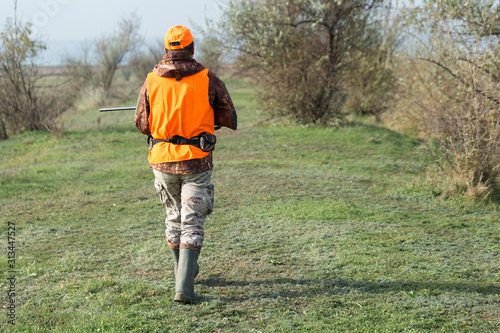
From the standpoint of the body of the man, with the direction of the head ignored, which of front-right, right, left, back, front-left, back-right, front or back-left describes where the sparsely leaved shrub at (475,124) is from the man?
front-right

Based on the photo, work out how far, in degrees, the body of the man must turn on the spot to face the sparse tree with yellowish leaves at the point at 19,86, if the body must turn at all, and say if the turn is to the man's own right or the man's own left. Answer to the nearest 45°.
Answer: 0° — they already face it

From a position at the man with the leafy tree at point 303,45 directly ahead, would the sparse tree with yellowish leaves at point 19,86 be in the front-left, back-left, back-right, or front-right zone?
front-left

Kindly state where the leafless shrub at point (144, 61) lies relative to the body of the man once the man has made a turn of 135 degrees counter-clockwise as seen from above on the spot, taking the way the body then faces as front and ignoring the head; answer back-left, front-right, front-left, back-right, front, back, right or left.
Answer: back-right

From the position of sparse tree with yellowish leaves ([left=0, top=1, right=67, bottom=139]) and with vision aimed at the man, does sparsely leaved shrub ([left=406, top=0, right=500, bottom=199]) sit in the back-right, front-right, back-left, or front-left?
front-left

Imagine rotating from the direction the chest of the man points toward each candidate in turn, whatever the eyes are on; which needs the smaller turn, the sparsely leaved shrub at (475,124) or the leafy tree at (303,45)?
the leafy tree

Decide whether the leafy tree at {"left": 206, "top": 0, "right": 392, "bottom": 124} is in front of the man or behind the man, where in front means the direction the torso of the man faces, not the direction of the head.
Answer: in front

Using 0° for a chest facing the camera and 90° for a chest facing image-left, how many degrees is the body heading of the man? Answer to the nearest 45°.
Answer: approximately 180°
